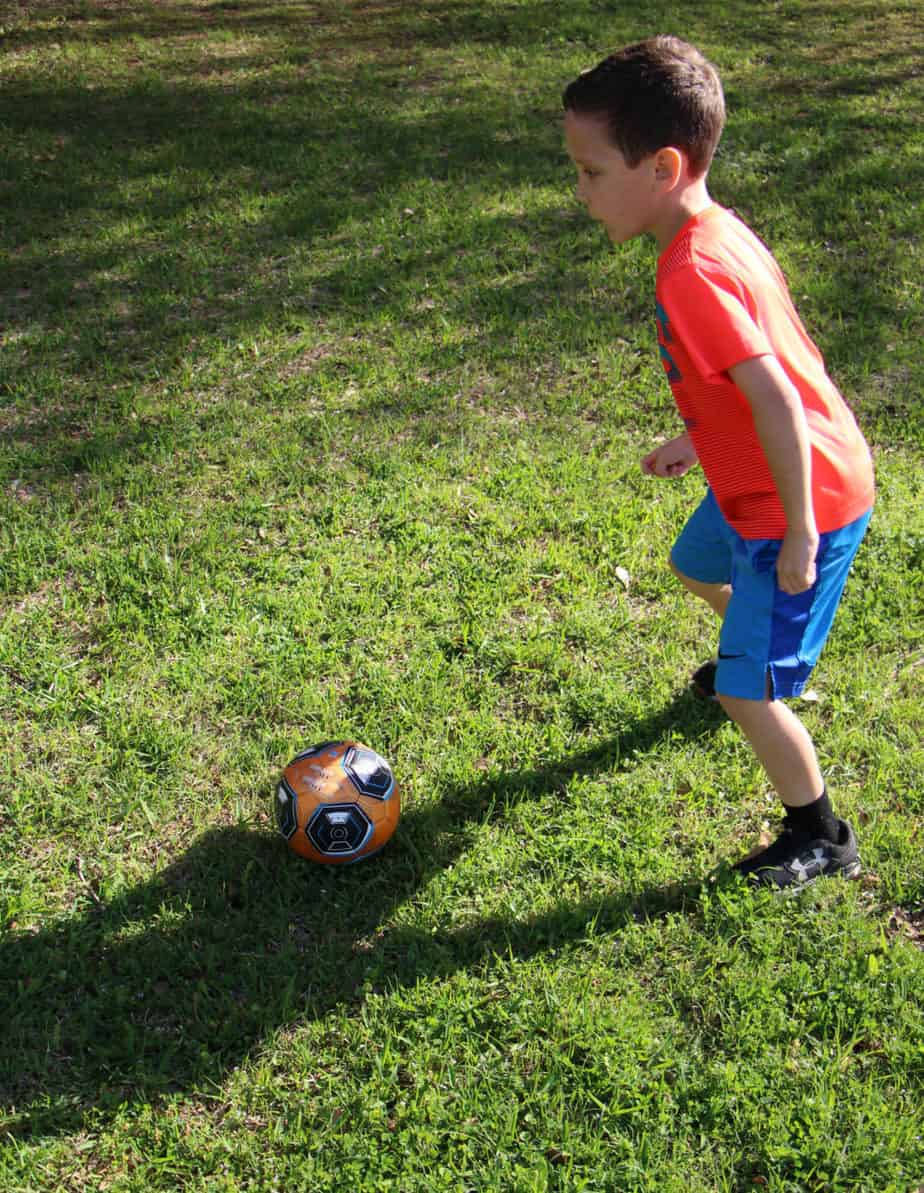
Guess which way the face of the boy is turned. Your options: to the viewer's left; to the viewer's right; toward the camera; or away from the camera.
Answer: to the viewer's left

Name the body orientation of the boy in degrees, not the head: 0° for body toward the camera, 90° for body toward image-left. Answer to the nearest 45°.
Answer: approximately 90°
